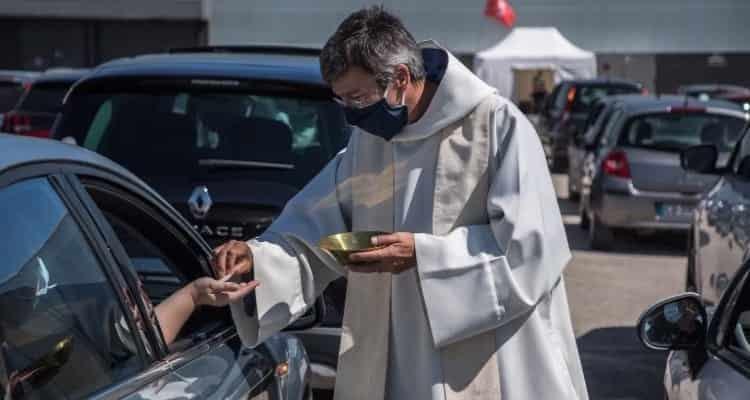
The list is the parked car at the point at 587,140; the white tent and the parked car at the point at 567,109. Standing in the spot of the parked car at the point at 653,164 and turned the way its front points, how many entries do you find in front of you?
3

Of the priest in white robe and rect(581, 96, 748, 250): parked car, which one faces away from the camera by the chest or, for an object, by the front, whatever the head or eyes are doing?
the parked car

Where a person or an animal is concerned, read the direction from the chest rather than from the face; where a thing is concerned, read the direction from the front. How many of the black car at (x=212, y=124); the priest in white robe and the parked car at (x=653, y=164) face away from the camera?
2

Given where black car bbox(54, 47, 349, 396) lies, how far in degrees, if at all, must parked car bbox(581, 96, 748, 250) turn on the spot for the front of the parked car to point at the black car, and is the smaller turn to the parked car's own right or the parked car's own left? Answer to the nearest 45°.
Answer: approximately 180°

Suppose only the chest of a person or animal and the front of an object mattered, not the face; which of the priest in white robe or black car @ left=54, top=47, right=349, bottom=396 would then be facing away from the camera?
the black car

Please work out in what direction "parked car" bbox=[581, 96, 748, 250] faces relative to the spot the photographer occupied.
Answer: facing away from the viewer

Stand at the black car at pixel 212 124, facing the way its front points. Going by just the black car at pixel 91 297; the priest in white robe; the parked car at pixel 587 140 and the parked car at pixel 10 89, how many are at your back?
2

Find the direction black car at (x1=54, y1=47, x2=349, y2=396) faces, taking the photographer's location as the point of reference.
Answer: facing away from the viewer

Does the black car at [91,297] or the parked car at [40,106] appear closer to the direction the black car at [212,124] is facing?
the parked car

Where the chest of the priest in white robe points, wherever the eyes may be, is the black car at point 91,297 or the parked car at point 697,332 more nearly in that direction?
the black car

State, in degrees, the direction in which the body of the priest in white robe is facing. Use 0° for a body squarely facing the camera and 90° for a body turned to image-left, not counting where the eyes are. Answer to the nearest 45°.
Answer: approximately 45°
